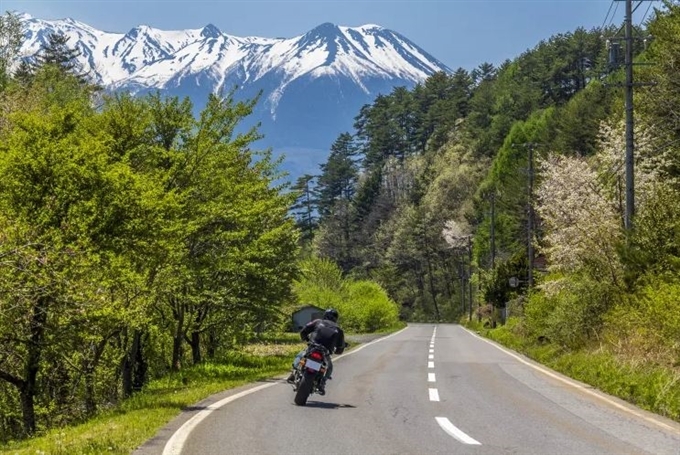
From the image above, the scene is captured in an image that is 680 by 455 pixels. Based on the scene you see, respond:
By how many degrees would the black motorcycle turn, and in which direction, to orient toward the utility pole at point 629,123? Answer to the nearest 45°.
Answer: approximately 45° to its right

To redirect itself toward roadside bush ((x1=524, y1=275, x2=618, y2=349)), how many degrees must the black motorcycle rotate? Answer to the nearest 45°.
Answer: approximately 45° to its right

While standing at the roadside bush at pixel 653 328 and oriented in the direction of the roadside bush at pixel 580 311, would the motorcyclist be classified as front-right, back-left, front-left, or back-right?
back-left

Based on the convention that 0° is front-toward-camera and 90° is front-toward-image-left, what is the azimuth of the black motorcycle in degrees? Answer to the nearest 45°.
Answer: approximately 180°

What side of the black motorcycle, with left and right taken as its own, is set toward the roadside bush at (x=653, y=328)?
right

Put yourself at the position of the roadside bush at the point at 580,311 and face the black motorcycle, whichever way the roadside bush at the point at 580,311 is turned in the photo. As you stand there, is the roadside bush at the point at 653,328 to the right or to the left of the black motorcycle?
left
